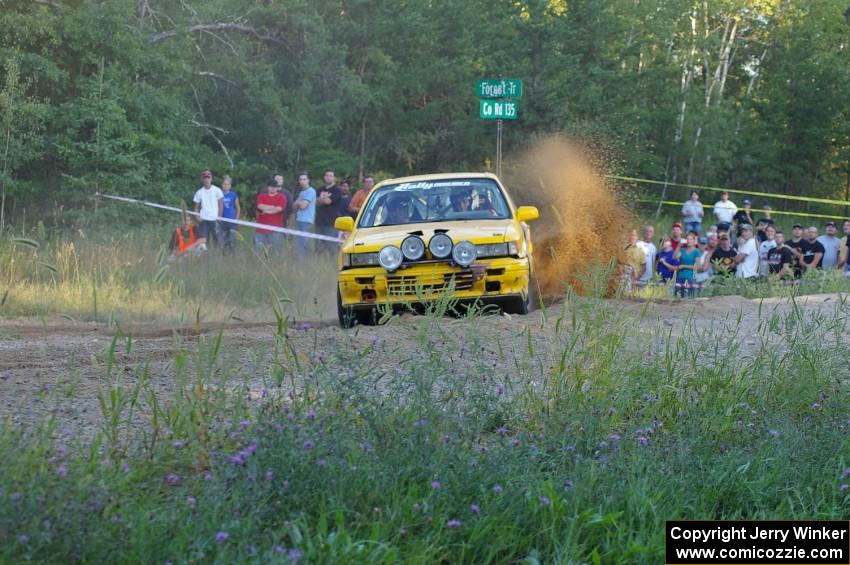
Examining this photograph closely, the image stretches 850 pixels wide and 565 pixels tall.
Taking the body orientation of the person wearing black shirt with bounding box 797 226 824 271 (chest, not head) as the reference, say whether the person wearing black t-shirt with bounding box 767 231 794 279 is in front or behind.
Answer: in front

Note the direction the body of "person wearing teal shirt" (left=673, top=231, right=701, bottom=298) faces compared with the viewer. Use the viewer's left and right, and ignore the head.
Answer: facing the viewer

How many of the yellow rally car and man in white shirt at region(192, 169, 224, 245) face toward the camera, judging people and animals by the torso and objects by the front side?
2

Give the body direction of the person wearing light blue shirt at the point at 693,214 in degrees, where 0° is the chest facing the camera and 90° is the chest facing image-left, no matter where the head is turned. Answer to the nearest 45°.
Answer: approximately 0°

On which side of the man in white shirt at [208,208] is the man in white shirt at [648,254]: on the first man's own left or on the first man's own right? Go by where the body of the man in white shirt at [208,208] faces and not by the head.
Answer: on the first man's own left

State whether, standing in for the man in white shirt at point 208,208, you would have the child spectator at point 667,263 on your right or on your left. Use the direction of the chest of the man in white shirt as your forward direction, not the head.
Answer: on your left

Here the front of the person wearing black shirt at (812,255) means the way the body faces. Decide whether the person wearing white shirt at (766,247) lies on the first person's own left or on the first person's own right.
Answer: on the first person's own right

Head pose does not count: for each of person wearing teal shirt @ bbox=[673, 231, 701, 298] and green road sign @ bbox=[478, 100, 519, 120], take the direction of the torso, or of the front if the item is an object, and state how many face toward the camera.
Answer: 2

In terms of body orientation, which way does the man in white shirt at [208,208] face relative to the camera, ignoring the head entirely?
toward the camera

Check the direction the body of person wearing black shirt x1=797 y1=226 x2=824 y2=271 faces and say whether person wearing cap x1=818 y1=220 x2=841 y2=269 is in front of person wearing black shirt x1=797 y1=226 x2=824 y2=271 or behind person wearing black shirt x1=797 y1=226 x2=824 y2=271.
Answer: behind

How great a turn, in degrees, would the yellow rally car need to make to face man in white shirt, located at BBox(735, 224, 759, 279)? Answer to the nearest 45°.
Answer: approximately 135° to its left

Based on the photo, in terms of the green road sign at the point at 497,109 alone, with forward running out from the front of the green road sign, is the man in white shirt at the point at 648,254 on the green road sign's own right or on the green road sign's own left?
on the green road sign's own left

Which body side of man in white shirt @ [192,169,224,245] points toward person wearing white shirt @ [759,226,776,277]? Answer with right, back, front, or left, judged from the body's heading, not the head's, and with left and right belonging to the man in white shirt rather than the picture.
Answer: left

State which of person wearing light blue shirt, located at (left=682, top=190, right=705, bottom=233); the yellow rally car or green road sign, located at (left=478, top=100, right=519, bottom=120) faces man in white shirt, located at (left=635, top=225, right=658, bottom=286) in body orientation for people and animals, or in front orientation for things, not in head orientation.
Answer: the person wearing light blue shirt

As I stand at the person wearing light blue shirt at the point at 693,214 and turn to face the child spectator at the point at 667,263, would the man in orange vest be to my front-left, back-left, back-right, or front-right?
front-right

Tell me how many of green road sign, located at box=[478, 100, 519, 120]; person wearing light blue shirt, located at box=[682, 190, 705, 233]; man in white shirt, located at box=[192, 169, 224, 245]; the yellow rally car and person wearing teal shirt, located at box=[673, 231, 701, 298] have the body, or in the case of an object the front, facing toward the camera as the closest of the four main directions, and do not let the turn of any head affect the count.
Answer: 5

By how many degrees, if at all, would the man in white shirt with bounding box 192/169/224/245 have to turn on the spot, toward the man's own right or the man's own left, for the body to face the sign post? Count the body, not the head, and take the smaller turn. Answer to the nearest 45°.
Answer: approximately 45° to the man's own left
